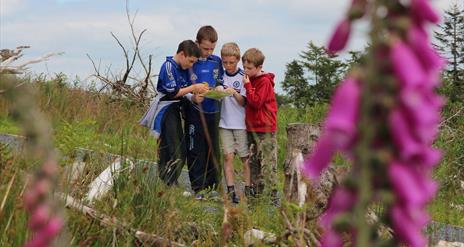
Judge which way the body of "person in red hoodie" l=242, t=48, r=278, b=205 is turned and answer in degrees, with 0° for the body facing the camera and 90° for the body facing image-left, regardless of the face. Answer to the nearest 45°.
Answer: approximately 45°

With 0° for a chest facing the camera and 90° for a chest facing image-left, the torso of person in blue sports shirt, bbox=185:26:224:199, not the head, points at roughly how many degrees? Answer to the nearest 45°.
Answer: approximately 0°

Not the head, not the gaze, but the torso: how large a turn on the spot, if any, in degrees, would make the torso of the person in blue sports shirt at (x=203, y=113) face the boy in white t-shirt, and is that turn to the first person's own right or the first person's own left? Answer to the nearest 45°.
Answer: approximately 90° to the first person's own left
